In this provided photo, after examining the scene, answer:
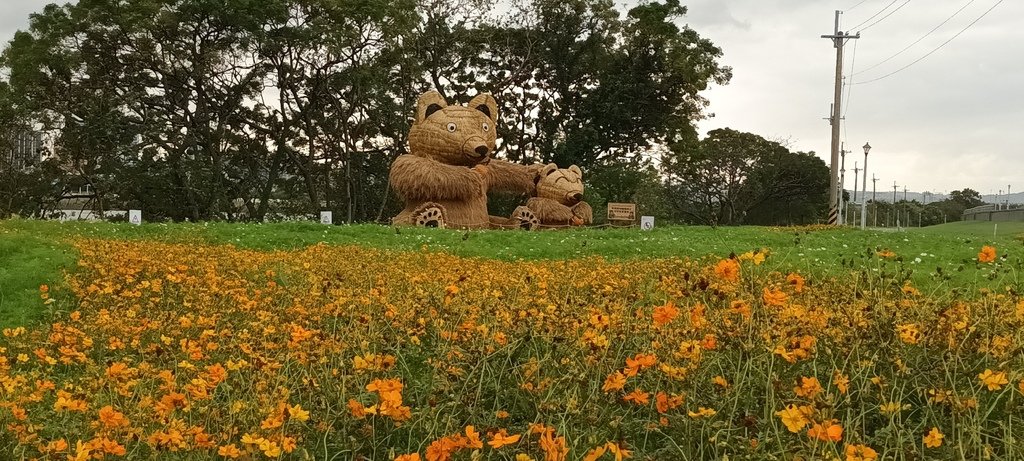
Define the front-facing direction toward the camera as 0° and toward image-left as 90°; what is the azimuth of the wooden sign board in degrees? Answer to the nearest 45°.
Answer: approximately 0°

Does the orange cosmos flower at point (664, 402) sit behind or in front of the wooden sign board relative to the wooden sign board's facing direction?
in front

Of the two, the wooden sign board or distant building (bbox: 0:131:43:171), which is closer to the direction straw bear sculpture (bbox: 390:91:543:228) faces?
the wooden sign board

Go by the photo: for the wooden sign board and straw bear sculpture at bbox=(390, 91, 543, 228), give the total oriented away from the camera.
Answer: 0

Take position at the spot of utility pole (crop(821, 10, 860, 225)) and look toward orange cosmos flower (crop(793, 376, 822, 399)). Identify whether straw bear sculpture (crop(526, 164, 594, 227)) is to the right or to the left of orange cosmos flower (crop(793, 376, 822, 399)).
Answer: right

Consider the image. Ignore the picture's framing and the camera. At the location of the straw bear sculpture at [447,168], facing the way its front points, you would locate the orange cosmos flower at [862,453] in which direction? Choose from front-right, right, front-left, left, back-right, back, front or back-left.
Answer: front-right

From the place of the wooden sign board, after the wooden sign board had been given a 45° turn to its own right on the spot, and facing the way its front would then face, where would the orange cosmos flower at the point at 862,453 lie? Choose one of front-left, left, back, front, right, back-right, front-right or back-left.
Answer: front-left

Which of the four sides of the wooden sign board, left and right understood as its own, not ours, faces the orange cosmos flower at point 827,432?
front

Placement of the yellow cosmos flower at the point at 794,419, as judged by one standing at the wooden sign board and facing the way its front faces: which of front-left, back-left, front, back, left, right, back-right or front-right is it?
front

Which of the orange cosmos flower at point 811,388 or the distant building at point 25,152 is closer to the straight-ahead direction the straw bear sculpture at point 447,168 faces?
the orange cosmos flower

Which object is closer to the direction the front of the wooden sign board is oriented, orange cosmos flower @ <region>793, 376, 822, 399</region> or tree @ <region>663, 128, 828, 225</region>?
the orange cosmos flower

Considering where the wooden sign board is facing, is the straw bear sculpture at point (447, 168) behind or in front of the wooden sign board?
in front

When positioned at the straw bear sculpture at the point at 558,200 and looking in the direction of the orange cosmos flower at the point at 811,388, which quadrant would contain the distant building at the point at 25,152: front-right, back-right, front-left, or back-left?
back-right

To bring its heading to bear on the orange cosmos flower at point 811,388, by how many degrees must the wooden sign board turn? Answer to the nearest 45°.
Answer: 0° — it already faces it

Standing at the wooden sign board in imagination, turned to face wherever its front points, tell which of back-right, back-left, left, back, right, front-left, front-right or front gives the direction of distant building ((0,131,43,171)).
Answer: right

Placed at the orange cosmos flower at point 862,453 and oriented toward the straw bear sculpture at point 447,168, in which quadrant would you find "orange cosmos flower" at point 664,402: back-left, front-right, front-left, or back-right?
front-left

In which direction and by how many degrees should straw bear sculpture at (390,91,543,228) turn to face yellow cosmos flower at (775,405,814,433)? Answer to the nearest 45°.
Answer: approximately 45° to its right

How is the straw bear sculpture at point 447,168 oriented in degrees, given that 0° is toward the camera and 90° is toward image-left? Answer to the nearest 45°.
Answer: approximately 315°

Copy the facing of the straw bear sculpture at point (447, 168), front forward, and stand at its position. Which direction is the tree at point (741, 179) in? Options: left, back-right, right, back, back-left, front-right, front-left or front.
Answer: left
